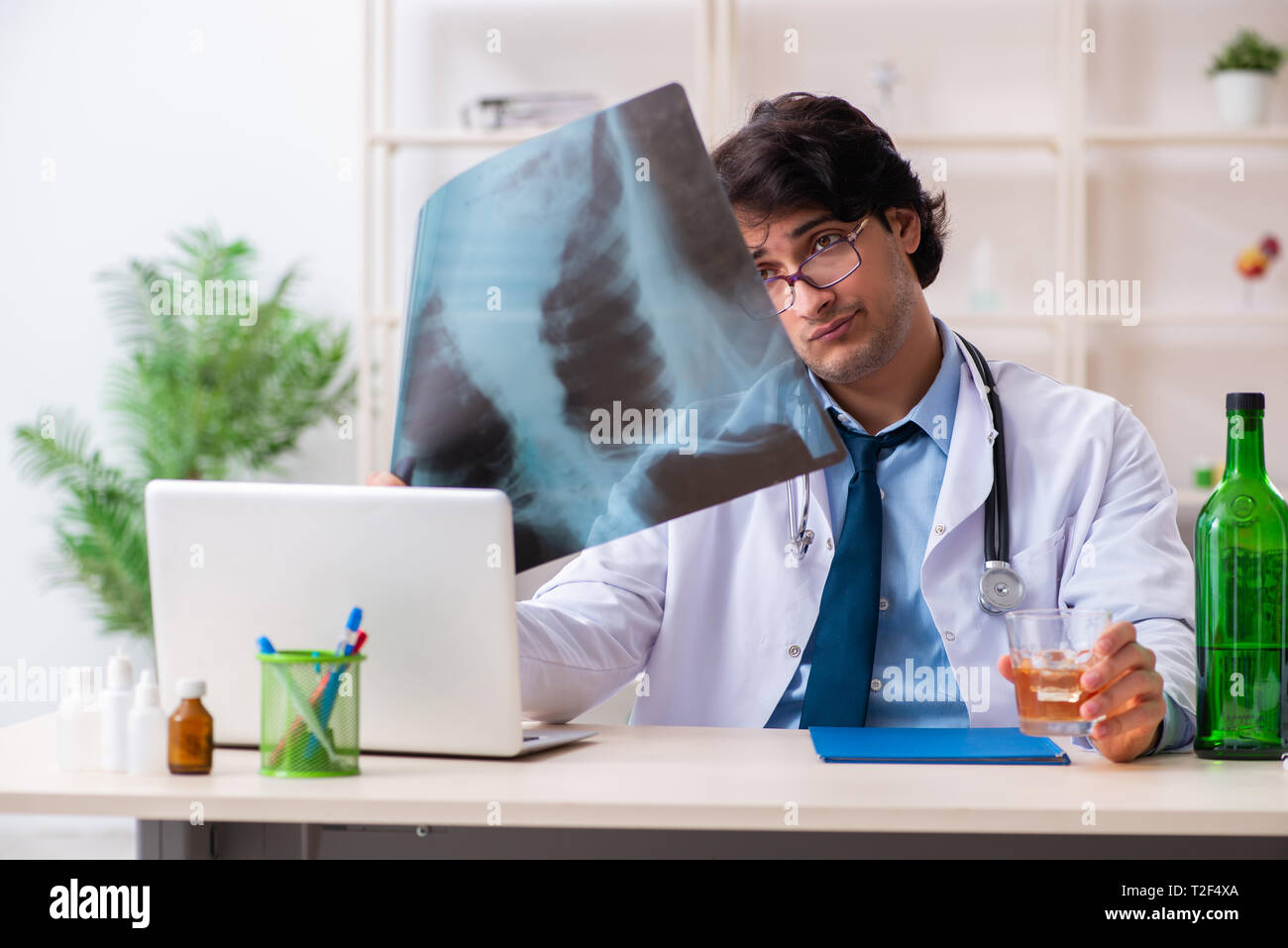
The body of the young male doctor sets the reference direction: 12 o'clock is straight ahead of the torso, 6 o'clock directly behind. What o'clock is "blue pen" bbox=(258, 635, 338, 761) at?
The blue pen is roughly at 1 o'clock from the young male doctor.

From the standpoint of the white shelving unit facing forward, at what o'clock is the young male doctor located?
The young male doctor is roughly at 12 o'clock from the white shelving unit.

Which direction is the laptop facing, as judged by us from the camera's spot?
facing away from the viewer and to the right of the viewer

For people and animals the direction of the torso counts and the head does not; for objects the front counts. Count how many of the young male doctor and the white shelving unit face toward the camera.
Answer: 2

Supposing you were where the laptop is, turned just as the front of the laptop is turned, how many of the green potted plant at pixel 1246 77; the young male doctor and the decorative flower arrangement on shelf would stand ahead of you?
3

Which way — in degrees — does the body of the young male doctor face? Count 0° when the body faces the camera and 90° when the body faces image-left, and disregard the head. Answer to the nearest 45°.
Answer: approximately 0°

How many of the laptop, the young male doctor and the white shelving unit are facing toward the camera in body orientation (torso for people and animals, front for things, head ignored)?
2
